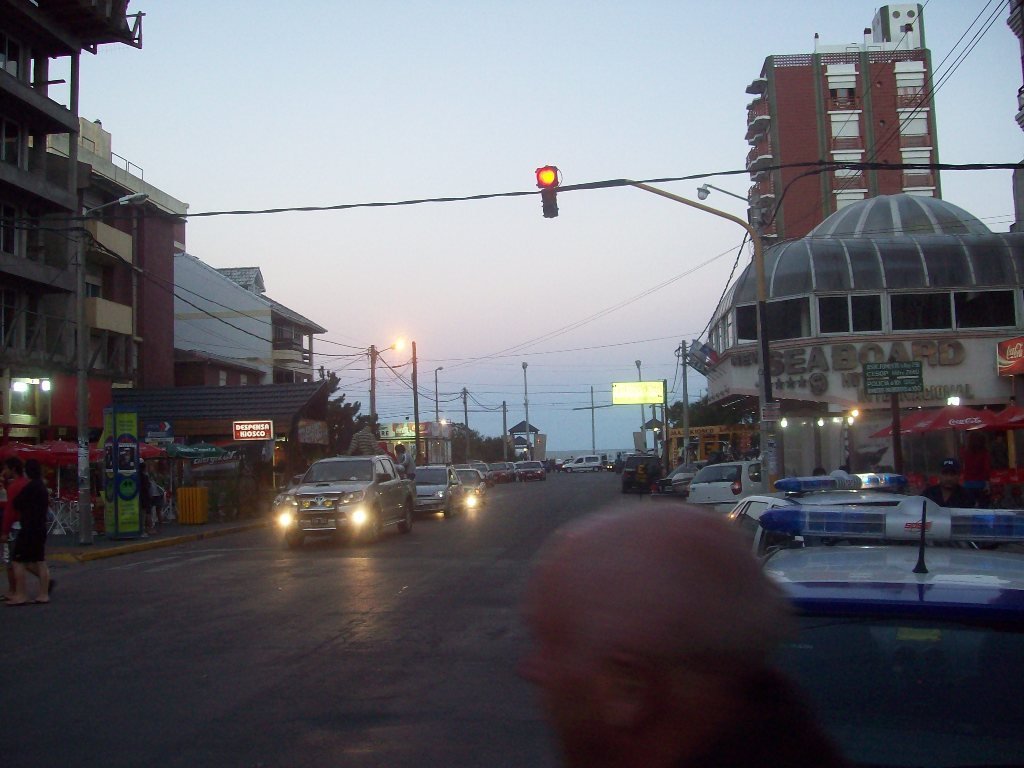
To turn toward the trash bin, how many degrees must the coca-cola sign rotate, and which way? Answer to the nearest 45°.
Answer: approximately 45° to its right

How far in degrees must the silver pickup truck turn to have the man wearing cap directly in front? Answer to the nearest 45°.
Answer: approximately 90° to its left

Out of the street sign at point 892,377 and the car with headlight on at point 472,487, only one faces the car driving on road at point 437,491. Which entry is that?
the car with headlight on at point 472,487

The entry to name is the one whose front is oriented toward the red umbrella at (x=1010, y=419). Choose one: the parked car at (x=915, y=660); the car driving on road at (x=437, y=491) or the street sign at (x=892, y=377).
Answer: the parked car at (x=915, y=660)

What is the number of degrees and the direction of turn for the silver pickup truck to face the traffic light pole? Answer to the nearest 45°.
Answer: approximately 135° to its left

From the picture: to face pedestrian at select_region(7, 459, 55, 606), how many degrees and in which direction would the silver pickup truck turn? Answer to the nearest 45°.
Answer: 0° — it already faces them

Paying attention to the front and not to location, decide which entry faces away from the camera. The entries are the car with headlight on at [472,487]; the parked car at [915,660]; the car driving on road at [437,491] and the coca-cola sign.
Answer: the parked car at [915,660]

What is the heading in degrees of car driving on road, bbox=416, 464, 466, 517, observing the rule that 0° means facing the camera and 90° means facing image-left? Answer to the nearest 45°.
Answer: approximately 45°

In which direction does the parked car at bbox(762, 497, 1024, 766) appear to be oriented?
away from the camera

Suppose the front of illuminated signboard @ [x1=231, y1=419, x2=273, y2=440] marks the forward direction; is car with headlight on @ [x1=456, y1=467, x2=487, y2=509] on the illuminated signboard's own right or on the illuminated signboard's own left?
on the illuminated signboard's own left

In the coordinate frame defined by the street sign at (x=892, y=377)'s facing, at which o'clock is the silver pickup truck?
The silver pickup truck is roughly at 3 o'clock from the street sign.

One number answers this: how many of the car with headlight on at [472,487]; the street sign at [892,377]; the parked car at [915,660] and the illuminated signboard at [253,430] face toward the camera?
3

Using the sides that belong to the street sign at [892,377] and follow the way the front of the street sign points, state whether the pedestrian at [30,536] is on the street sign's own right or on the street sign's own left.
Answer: on the street sign's own right
